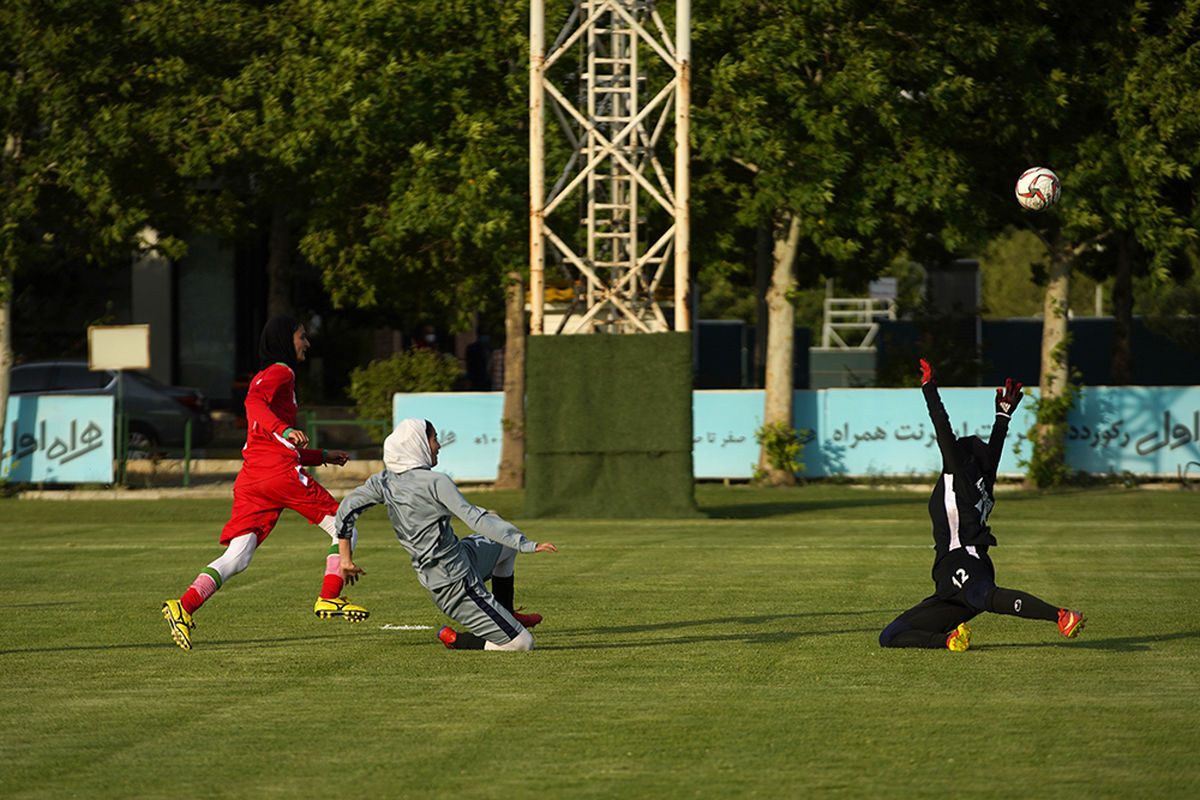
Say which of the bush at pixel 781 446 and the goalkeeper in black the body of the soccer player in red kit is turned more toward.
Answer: the goalkeeper in black

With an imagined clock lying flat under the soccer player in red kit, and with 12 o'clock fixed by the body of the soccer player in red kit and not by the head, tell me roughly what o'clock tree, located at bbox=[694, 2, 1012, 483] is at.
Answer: The tree is roughly at 10 o'clock from the soccer player in red kit.

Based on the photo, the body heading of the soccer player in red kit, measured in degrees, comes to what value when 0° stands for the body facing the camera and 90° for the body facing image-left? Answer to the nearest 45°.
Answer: approximately 270°

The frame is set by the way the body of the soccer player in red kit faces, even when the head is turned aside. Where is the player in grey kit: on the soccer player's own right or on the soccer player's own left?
on the soccer player's own right

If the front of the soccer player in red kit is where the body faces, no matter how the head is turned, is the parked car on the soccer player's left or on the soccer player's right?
on the soccer player's left

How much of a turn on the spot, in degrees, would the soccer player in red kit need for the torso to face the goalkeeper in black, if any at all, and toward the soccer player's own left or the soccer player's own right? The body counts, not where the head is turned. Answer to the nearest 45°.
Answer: approximately 45° to the soccer player's own right

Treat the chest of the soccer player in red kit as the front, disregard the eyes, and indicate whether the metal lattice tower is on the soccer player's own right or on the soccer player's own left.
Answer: on the soccer player's own left

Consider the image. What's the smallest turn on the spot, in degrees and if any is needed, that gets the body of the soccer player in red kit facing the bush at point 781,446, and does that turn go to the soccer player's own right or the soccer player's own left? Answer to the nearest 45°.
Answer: approximately 45° to the soccer player's own left

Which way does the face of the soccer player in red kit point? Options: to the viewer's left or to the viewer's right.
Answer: to the viewer's right
